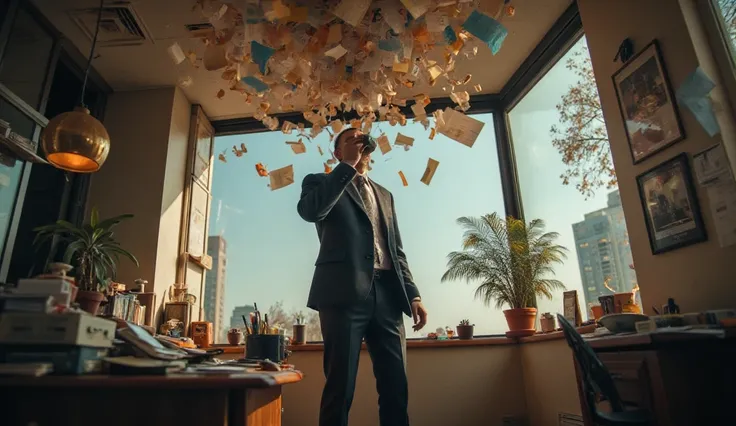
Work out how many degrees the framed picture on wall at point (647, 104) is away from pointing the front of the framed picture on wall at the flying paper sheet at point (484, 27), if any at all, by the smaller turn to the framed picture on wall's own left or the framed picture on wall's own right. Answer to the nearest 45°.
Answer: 0° — it already faces it

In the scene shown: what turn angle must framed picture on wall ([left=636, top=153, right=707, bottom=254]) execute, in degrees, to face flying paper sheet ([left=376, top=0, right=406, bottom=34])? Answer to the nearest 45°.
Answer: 0° — it already faces it
